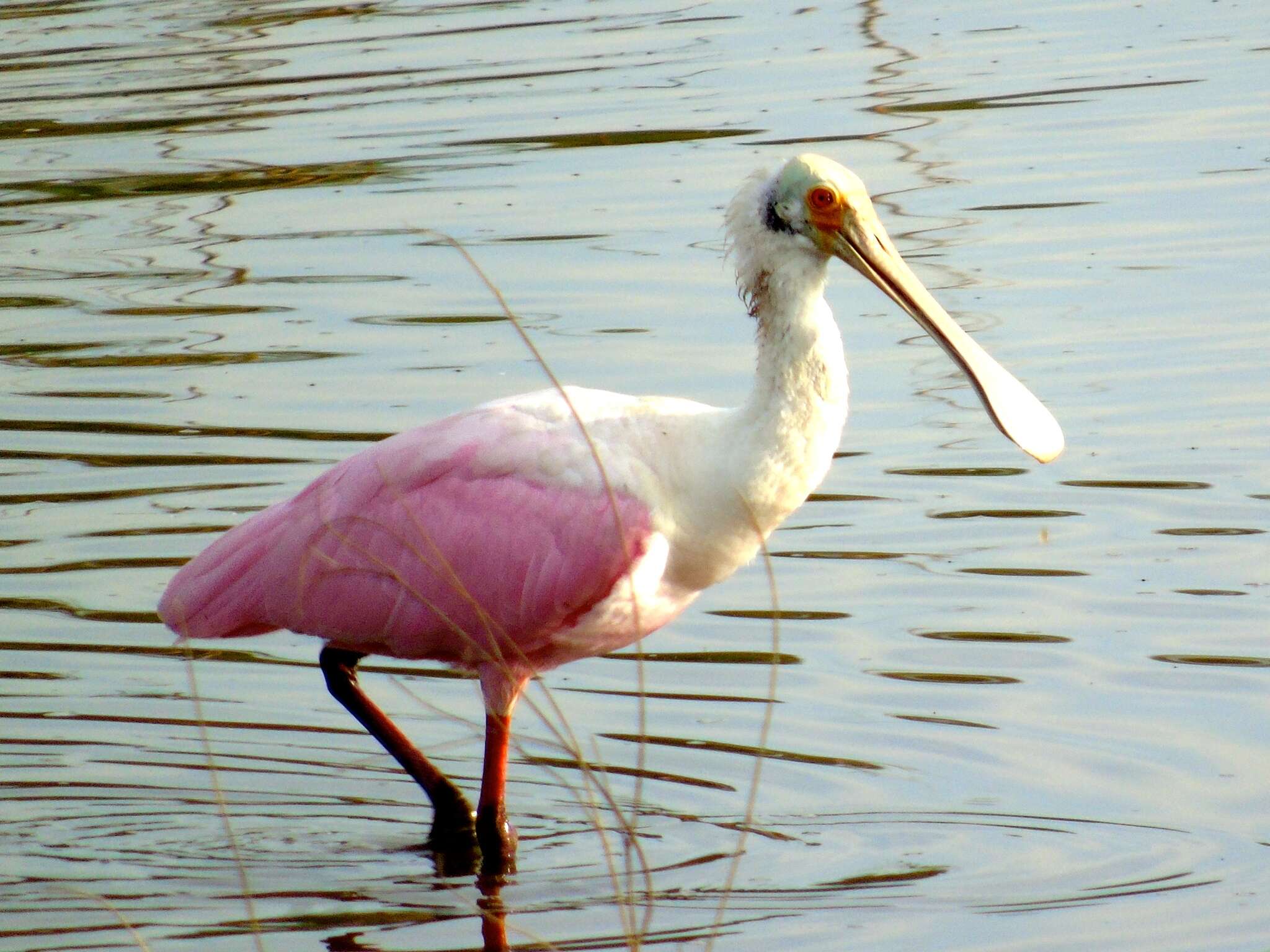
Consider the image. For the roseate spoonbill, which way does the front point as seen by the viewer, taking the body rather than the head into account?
to the viewer's right
